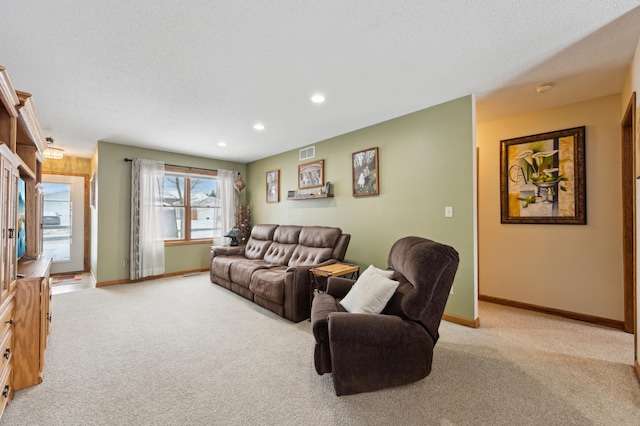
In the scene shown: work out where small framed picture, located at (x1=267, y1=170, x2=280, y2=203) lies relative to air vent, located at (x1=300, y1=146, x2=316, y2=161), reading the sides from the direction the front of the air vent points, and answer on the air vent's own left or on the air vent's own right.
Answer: on the air vent's own right

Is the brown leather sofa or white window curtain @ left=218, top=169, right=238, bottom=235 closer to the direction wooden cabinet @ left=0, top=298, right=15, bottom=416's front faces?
the brown leather sofa

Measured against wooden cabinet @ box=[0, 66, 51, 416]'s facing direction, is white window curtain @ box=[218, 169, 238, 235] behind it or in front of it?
in front

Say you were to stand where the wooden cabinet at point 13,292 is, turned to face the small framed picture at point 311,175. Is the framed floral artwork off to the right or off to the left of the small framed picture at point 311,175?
right

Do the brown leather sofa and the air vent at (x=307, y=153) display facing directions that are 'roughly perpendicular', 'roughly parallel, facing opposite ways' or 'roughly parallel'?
roughly parallel

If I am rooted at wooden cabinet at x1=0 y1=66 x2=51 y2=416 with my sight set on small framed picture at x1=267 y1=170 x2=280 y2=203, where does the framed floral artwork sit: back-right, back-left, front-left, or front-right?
front-right

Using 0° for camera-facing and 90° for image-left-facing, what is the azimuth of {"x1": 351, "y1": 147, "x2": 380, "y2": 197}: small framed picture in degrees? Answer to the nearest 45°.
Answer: approximately 45°

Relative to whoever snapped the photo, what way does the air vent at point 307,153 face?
facing the viewer and to the left of the viewer

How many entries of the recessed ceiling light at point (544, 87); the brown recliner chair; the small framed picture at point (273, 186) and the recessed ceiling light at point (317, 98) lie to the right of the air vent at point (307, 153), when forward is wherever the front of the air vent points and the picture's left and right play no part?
1

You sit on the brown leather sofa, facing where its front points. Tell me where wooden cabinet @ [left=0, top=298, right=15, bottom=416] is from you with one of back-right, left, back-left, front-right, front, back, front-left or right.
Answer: front

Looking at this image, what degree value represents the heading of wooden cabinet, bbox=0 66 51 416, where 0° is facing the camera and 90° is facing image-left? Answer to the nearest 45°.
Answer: approximately 270°

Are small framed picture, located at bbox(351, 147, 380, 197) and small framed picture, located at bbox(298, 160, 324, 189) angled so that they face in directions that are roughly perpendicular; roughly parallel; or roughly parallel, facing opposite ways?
roughly parallel

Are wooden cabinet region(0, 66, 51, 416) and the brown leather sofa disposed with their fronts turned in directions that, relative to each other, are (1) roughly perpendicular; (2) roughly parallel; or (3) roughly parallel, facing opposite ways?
roughly parallel, facing opposite ways

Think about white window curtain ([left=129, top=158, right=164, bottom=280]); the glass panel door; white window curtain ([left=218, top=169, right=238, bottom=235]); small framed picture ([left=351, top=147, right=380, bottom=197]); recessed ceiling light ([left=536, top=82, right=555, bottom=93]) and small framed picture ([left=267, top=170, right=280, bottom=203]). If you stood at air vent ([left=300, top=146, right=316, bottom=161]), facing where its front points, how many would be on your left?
2

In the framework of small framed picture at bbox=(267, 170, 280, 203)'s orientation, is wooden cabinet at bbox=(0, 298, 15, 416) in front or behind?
in front
